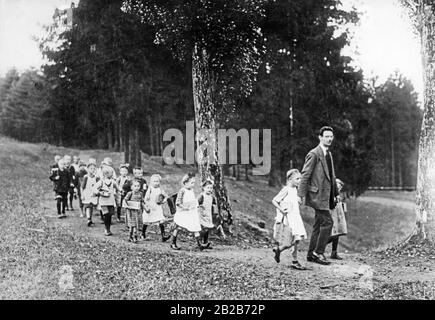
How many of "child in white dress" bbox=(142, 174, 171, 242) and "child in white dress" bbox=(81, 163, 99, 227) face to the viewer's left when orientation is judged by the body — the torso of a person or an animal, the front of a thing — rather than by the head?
0

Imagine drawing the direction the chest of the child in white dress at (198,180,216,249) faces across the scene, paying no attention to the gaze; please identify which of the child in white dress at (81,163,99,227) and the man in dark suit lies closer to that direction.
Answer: the man in dark suit

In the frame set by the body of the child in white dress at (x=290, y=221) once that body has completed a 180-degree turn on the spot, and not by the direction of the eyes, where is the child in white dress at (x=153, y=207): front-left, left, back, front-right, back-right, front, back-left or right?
front

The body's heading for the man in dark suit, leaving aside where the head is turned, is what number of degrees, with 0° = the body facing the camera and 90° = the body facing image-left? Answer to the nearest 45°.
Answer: approximately 315°

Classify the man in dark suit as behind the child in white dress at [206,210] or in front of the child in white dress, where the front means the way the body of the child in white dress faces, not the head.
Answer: in front

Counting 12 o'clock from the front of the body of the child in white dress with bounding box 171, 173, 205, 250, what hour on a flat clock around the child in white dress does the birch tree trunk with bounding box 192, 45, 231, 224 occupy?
The birch tree trunk is roughly at 8 o'clock from the child in white dress.

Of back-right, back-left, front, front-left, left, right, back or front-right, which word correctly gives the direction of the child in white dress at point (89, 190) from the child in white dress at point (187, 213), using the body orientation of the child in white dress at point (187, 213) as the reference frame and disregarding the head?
back

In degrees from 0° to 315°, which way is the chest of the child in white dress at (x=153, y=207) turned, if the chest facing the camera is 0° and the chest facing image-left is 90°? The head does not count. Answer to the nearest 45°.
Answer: approximately 315°

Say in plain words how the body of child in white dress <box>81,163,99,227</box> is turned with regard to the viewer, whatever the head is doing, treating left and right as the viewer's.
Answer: facing the viewer and to the right of the viewer

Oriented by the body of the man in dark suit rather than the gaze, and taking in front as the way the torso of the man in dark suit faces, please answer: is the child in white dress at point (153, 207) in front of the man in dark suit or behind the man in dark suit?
behind
